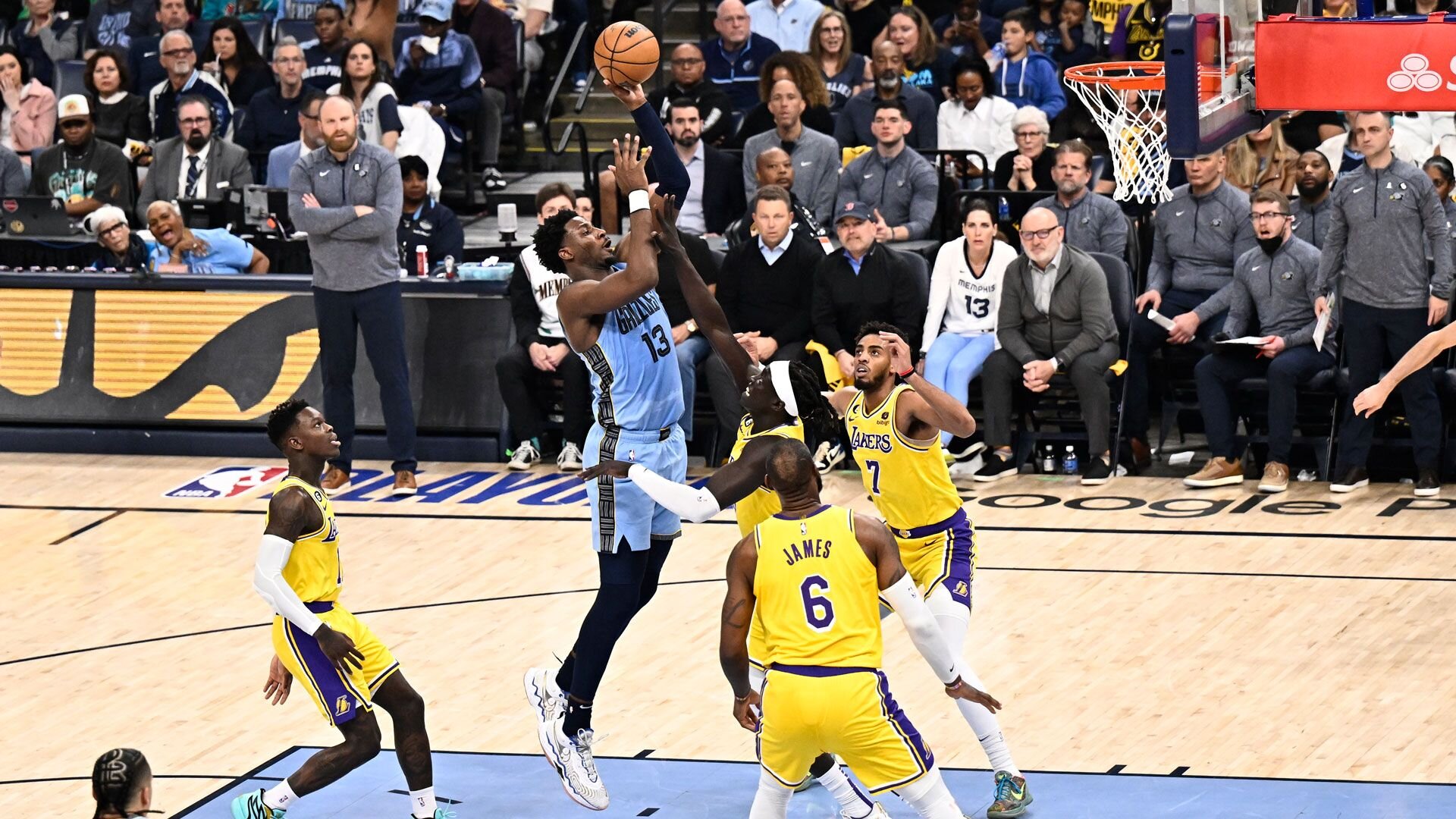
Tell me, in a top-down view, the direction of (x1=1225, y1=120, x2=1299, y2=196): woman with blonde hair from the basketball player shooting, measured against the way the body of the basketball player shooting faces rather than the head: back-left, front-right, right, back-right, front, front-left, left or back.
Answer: left

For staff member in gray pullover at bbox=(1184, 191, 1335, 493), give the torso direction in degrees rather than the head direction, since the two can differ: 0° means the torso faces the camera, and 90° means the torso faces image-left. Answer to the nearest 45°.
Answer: approximately 45°

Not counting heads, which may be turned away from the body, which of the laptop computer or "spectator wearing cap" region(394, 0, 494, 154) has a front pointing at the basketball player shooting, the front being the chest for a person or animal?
the spectator wearing cap

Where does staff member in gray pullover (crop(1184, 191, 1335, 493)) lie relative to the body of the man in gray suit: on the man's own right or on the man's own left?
on the man's own left

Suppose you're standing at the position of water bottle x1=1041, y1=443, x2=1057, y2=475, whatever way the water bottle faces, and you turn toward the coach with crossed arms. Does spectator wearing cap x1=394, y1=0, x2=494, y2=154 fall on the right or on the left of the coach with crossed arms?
right

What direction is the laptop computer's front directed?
away from the camera

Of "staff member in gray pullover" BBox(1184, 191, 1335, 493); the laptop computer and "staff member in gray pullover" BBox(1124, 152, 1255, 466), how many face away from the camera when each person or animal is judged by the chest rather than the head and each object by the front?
1
